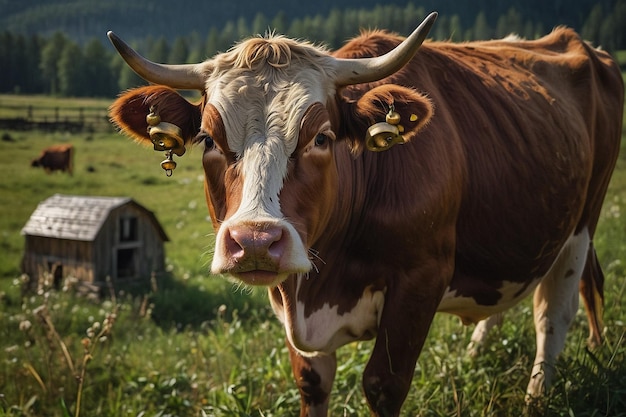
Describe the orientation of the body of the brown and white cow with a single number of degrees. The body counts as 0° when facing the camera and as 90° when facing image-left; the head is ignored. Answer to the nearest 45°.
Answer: approximately 45°

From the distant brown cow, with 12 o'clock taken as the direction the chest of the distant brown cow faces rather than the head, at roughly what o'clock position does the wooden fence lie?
The wooden fence is roughly at 3 o'clock from the distant brown cow.

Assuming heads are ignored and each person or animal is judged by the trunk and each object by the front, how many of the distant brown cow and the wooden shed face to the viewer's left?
1

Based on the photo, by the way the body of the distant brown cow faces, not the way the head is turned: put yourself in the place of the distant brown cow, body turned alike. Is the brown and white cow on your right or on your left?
on your left

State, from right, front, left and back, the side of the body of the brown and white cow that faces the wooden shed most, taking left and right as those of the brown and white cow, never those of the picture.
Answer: right

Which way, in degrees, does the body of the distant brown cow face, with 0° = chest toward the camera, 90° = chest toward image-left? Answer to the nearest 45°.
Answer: approximately 90°

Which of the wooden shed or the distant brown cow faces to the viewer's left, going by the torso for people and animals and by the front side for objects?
the distant brown cow

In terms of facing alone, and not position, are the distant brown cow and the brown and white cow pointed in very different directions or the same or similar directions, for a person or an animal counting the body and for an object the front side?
same or similar directions

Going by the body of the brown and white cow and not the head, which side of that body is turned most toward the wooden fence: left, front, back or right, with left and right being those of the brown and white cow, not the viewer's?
right

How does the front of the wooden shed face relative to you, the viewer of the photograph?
facing the viewer and to the right of the viewer
